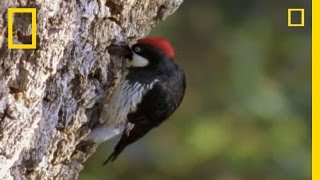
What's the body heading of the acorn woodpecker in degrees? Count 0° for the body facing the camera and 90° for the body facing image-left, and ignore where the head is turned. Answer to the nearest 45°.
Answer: approximately 90°
